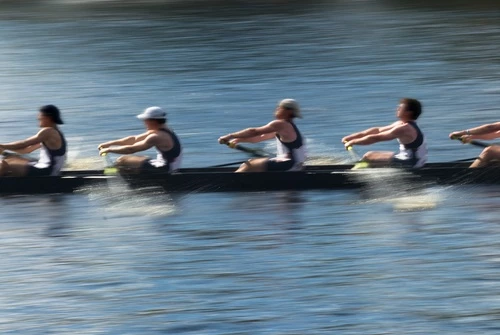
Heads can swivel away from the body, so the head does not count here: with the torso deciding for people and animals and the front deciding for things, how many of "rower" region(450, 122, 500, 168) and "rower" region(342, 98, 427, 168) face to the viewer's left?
2

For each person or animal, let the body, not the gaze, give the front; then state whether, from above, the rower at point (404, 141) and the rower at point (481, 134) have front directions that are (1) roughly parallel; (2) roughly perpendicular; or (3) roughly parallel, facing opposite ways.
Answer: roughly parallel

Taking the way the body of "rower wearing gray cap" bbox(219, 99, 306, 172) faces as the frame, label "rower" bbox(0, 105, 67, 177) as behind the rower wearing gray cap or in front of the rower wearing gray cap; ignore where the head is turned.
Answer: in front

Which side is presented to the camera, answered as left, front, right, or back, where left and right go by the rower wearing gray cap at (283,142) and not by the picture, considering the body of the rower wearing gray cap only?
left

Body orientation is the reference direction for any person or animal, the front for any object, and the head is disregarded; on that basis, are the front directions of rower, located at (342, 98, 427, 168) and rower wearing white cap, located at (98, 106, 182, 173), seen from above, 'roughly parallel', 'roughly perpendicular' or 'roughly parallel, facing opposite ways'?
roughly parallel

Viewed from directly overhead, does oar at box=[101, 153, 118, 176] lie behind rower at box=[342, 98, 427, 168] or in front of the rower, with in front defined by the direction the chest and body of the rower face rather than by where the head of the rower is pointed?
in front

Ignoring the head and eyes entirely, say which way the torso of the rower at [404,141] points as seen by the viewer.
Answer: to the viewer's left

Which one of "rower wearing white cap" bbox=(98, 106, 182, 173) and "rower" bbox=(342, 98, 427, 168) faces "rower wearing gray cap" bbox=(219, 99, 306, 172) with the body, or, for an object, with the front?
the rower

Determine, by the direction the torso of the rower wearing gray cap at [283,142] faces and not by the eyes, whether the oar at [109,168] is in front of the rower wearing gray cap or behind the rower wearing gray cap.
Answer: in front

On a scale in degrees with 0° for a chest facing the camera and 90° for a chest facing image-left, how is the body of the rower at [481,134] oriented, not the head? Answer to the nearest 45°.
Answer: approximately 90°

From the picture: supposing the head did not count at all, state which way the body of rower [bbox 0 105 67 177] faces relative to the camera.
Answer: to the viewer's left

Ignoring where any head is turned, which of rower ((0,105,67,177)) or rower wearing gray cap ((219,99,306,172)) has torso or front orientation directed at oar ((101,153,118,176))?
the rower wearing gray cap

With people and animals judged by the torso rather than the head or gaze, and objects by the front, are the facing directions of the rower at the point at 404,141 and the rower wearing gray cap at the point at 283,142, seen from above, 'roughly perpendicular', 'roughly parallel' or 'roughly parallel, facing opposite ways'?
roughly parallel

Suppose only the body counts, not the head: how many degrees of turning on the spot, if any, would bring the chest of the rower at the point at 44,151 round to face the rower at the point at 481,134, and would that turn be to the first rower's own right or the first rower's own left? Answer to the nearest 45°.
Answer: approximately 180°

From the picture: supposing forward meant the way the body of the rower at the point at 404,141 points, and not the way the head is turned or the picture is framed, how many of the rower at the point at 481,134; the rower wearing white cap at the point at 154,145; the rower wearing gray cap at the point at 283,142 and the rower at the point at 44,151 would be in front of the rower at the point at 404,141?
3

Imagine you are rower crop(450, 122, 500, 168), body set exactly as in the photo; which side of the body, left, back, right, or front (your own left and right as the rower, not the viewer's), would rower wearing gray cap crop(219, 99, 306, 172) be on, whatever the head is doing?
front

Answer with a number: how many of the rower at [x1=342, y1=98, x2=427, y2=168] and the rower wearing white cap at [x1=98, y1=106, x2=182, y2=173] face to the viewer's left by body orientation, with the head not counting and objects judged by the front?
2

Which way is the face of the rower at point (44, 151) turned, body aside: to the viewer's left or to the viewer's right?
to the viewer's left

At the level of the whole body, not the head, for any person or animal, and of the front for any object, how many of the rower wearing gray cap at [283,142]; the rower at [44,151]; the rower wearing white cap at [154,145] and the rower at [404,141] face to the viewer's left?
4

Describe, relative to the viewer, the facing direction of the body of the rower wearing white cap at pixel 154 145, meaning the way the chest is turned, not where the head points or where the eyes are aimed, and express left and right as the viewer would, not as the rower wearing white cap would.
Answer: facing to the left of the viewer

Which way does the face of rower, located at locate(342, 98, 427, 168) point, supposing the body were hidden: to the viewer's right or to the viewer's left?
to the viewer's left
